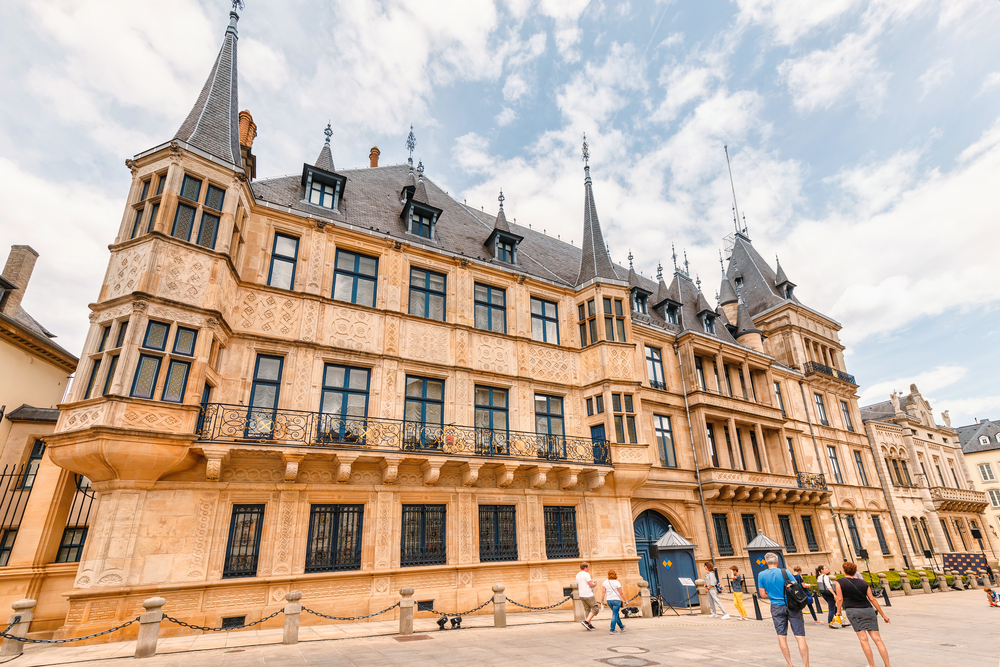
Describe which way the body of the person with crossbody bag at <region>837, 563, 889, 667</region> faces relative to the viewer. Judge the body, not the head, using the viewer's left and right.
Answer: facing away from the viewer

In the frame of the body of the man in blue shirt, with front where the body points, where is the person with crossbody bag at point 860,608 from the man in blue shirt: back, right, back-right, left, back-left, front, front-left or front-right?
right

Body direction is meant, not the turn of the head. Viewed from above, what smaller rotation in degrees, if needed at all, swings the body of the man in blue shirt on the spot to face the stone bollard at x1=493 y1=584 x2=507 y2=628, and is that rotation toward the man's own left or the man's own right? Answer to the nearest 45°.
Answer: approximately 90° to the man's own left

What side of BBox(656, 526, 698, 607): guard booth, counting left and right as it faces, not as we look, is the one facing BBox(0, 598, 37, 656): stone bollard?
right

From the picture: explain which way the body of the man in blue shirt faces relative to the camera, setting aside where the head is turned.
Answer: away from the camera

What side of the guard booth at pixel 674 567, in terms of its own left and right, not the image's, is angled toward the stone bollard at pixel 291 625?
right

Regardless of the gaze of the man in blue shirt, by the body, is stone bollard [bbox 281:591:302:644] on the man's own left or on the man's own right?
on the man's own left

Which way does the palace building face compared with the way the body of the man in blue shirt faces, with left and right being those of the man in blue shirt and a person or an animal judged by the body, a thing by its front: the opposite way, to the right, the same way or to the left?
to the right

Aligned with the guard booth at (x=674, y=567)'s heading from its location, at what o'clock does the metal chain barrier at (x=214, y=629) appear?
The metal chain barrier is roughly at 3 o'clock from the guard booth.

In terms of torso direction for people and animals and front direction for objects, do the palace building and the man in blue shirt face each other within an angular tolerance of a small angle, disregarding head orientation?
no

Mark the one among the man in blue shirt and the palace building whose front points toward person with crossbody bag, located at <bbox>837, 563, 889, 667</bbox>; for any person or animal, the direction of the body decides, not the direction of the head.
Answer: the palace building

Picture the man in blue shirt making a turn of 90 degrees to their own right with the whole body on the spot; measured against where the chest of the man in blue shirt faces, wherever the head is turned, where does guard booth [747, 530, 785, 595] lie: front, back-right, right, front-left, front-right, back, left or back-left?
left

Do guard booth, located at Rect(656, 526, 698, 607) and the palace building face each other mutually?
no

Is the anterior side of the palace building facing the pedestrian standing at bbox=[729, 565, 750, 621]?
no

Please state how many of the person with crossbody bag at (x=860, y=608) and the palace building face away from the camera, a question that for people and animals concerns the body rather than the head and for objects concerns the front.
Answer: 1

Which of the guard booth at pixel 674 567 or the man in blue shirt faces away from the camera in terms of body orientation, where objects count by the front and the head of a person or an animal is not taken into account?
the man in blue shirt

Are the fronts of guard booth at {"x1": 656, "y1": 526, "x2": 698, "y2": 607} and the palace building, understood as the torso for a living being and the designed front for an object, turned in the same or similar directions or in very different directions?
same or similar directions

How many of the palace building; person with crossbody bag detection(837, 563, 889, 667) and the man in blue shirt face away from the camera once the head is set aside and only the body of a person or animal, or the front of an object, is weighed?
2

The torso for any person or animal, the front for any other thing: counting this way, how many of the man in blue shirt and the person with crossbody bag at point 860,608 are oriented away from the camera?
2

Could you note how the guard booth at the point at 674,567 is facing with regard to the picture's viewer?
facing the viewer and to the right of the viewer
